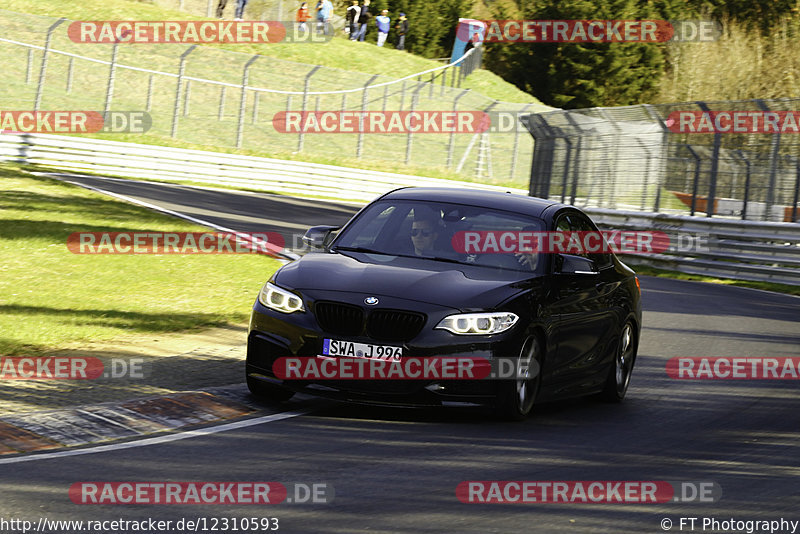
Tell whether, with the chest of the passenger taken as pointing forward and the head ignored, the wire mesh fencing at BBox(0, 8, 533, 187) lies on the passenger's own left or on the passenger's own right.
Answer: on the passenger's own right

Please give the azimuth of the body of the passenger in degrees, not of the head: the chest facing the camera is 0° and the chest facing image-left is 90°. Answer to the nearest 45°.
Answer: approximately 45°

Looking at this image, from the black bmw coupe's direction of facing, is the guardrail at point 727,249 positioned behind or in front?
behind

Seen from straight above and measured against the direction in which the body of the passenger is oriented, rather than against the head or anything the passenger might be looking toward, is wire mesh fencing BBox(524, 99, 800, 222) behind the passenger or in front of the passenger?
behind

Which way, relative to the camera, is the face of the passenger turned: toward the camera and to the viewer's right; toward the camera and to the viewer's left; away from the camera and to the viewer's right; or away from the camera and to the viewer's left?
toward the camera and to the viewer's left

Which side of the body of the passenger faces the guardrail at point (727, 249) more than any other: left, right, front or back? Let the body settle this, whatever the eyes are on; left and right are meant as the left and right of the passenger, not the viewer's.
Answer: back

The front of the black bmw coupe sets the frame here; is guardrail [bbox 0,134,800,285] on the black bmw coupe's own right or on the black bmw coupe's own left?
on the black bmw coupe's own right

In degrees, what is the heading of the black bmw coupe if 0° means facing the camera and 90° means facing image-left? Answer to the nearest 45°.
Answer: approximately 45°
